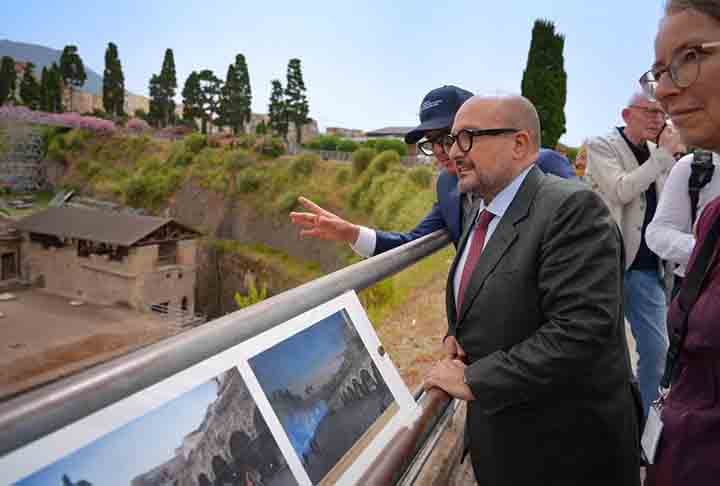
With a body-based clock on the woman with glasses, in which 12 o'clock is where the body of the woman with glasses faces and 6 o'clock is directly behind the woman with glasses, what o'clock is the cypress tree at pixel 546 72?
The cypress tree is roughly at 4 o'clock from the woman with glasses.

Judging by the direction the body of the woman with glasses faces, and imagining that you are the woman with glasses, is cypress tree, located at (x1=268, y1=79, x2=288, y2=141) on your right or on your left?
on your right

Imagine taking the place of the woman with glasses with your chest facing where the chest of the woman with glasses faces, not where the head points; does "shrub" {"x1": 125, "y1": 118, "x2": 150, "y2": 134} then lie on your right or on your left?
on your right

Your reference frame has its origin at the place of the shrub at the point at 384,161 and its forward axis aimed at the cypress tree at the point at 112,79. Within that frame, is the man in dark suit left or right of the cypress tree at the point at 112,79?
left

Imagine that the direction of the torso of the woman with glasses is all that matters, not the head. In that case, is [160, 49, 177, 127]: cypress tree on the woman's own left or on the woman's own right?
on the woman's own right

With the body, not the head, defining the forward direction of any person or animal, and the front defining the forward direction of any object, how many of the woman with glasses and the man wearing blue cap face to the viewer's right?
0

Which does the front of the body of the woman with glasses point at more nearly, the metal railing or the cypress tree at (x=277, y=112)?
the metal railing

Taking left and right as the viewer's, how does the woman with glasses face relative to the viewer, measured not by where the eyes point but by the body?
facing the viewer and to the left of the viewer

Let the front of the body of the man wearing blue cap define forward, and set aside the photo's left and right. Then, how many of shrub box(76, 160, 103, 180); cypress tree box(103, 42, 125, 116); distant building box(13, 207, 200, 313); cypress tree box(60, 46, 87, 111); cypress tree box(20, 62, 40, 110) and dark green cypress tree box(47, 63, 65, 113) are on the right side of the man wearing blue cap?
6
